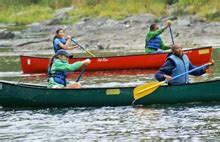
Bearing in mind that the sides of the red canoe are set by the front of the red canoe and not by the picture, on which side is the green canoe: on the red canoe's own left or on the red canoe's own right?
on the red canoe's own right

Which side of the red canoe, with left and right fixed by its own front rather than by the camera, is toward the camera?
right
